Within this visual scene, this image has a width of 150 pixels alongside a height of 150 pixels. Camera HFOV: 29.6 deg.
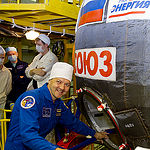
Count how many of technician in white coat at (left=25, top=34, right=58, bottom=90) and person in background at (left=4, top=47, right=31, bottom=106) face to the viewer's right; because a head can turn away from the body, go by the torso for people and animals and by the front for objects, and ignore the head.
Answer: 0

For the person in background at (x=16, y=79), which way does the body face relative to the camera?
toward the camera

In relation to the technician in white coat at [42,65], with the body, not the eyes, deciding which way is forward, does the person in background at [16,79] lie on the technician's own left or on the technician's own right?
on the technician's own right

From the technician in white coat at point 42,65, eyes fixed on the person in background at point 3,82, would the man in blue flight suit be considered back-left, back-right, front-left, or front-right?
back-left

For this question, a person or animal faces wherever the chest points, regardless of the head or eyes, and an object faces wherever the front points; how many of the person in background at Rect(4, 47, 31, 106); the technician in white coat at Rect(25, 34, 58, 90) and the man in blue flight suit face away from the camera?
0

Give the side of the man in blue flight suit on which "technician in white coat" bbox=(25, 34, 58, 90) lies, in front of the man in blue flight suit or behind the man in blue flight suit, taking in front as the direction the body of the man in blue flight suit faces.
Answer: behind

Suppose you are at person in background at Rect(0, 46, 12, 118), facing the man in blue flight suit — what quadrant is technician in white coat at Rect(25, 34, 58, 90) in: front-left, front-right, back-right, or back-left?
front-left

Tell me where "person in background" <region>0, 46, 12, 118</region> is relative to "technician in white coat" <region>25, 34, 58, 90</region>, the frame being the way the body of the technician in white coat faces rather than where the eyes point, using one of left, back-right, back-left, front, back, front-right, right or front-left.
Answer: right

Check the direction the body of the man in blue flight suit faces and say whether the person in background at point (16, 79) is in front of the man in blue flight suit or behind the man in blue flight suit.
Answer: behind

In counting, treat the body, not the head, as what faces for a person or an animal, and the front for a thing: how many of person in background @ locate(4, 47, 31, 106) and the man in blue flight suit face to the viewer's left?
0

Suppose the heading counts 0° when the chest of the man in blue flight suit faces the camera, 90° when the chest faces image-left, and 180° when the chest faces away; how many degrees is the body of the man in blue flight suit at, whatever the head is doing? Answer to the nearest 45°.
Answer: approximately 315°
